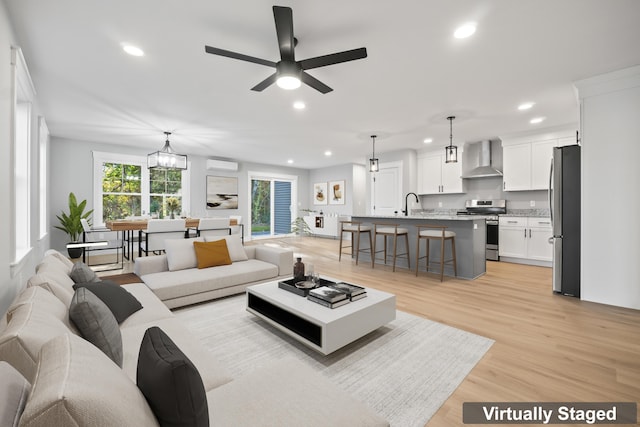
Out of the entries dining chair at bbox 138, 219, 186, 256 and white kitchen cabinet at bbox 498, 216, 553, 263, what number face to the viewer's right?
0

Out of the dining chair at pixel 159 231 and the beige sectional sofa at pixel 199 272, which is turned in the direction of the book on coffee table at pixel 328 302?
the beige sectional sofa

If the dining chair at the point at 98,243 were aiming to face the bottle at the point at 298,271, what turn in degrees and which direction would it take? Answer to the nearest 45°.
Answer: approximately 90° to its right

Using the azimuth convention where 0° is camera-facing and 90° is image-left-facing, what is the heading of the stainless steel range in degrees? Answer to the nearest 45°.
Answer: approximately 45°

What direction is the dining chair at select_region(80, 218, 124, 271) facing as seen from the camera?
to the viewer's right

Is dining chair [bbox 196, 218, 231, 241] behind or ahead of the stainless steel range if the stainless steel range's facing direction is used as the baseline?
ahead

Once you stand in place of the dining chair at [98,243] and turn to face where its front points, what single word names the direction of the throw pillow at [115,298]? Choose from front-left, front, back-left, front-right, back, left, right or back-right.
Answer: right

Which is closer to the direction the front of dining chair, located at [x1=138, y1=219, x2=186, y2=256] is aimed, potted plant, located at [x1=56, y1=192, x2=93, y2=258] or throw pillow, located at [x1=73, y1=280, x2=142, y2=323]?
the potted plant

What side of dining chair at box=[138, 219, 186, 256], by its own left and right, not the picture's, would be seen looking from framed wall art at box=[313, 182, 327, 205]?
right

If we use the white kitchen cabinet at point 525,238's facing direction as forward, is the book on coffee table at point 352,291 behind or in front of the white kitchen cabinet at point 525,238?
in front

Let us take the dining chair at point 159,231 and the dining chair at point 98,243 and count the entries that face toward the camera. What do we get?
0

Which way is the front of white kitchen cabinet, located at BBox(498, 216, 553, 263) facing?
toward the camera

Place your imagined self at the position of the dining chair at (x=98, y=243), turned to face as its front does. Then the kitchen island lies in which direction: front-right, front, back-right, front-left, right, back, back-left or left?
front-right

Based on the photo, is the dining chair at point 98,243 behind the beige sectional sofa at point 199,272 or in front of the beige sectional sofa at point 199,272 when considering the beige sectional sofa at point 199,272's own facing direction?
behind

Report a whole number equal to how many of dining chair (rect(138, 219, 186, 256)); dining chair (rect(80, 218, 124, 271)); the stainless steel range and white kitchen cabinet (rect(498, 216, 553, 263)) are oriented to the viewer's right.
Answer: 1

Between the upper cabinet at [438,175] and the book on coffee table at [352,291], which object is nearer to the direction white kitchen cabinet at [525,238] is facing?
the book on coffee table

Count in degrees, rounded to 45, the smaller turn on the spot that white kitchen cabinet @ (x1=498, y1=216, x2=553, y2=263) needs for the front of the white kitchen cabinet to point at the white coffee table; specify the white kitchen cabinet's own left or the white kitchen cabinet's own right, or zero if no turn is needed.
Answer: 0° — it already faces it

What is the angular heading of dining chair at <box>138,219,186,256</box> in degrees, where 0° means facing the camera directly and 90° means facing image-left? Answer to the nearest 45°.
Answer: approximately 135°

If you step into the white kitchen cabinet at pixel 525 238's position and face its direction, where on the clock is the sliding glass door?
The sliding glass door is roughly at 3 o'clock from the white kitchen cabinet.
